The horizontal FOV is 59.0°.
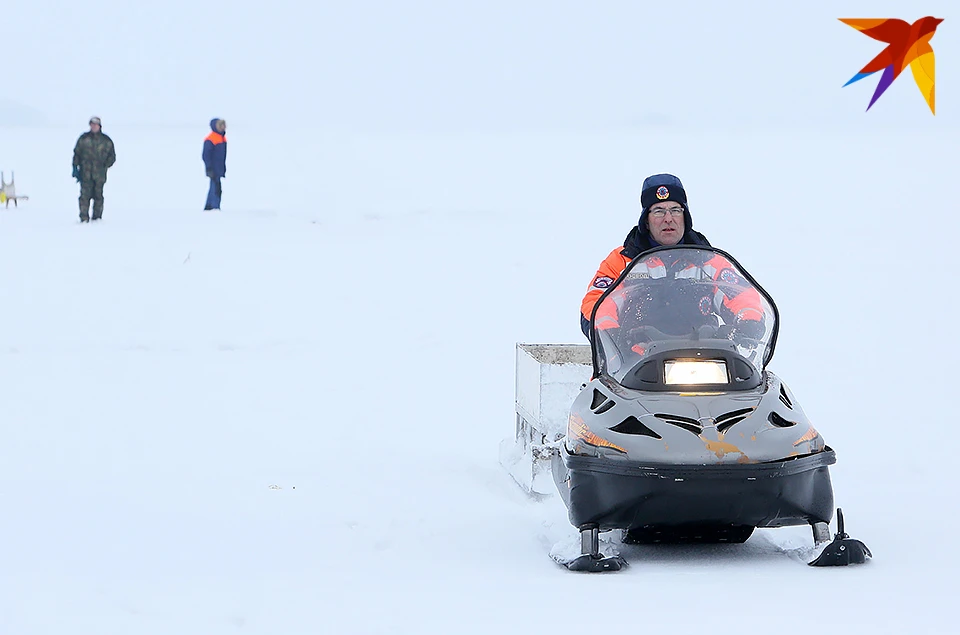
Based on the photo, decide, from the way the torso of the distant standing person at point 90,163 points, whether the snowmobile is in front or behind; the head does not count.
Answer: in front

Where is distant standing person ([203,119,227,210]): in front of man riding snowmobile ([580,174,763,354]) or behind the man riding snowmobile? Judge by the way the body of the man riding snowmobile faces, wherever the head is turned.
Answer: behind

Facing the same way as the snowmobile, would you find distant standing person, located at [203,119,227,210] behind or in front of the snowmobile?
behind

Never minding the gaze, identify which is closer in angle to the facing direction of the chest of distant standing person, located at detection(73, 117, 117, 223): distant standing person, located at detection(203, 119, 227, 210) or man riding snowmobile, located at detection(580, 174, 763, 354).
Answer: the man riding snowmobile

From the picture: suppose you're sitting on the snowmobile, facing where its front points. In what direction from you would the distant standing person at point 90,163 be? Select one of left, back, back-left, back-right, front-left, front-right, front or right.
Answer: back-right

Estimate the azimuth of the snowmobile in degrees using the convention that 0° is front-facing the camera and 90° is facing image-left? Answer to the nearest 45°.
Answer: approximately 0°

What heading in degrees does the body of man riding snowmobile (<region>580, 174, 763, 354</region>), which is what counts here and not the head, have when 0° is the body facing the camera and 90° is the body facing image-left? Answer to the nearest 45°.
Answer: approximately 0°

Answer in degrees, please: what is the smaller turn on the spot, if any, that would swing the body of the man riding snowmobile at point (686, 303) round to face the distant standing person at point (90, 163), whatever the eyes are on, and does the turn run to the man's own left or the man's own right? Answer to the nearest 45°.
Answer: approximately 135° to the man's own right
